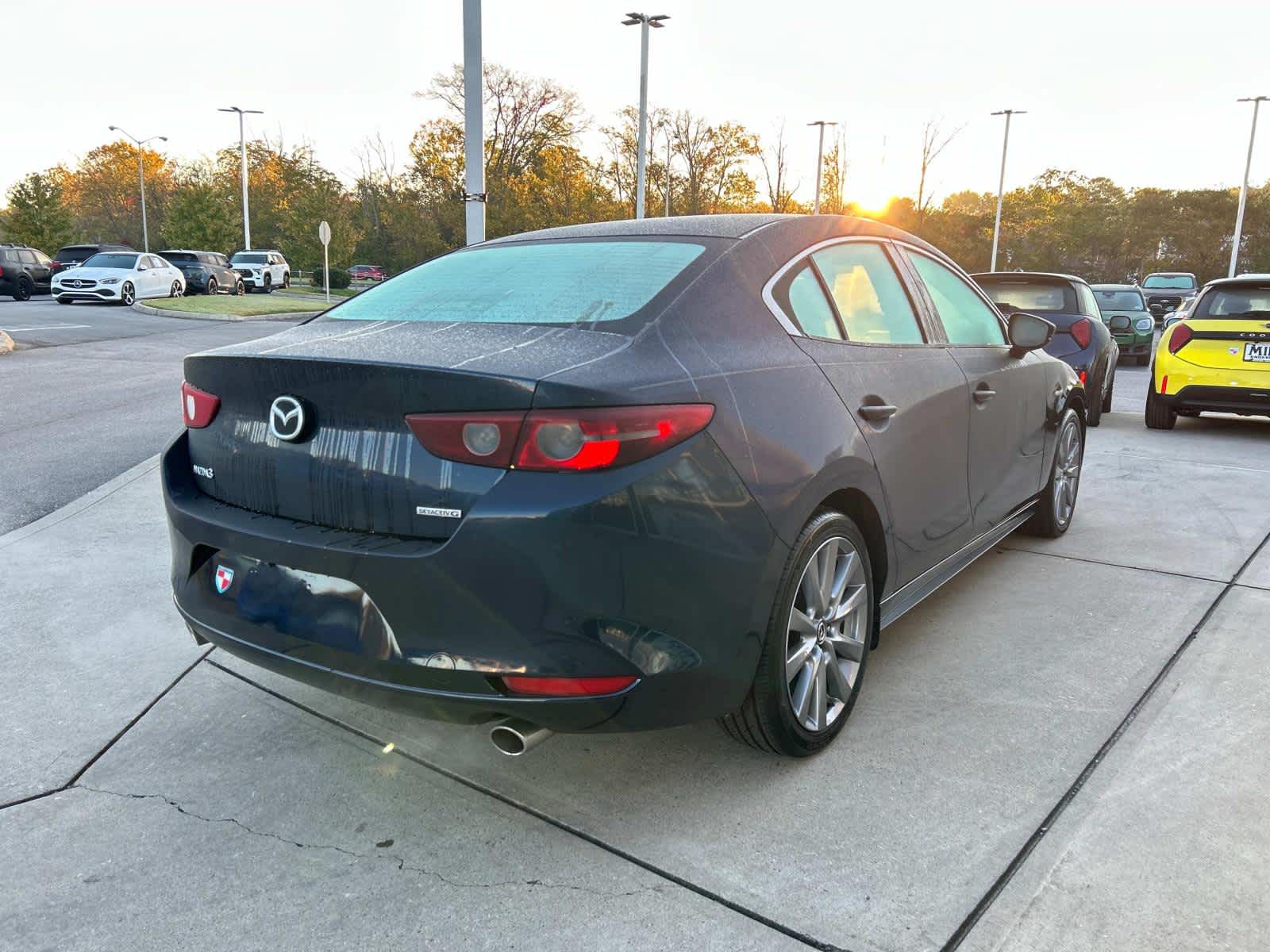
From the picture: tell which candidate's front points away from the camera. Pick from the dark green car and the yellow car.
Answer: the yellow car

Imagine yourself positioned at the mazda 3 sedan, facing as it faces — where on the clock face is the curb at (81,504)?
The curb is roughly at 9 o'clock from the mazda 3 sedan.

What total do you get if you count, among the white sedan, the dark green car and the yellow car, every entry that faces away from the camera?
1

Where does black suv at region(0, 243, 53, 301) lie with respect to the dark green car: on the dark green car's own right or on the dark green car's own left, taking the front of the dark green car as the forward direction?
on the dark green car's own right

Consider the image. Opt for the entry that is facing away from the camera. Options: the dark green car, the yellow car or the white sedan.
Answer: the yellow car

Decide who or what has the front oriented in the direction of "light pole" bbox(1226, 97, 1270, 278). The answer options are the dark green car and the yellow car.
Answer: the yellow car

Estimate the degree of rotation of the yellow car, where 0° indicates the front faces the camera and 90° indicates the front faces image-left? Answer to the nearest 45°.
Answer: approximately 180°

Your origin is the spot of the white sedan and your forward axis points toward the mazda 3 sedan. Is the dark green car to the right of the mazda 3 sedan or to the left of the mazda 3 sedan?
left

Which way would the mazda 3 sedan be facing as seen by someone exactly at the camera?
facing away from the viewer and to the right of the viewer

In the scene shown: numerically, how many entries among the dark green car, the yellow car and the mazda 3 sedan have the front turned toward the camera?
1

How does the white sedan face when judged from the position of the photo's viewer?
facing the viewer and to the left of the viewer

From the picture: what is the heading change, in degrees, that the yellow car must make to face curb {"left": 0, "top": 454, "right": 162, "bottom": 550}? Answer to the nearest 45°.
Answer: approximately 135° to its left

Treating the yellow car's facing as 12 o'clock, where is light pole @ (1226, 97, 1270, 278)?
The light pole is roughly at 12 o'clock from the yellow car.

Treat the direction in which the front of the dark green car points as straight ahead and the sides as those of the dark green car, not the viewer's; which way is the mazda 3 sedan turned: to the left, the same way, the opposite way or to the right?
the opposite way

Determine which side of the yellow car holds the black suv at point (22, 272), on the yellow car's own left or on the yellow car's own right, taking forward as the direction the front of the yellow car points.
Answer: on the yellow car's own left
